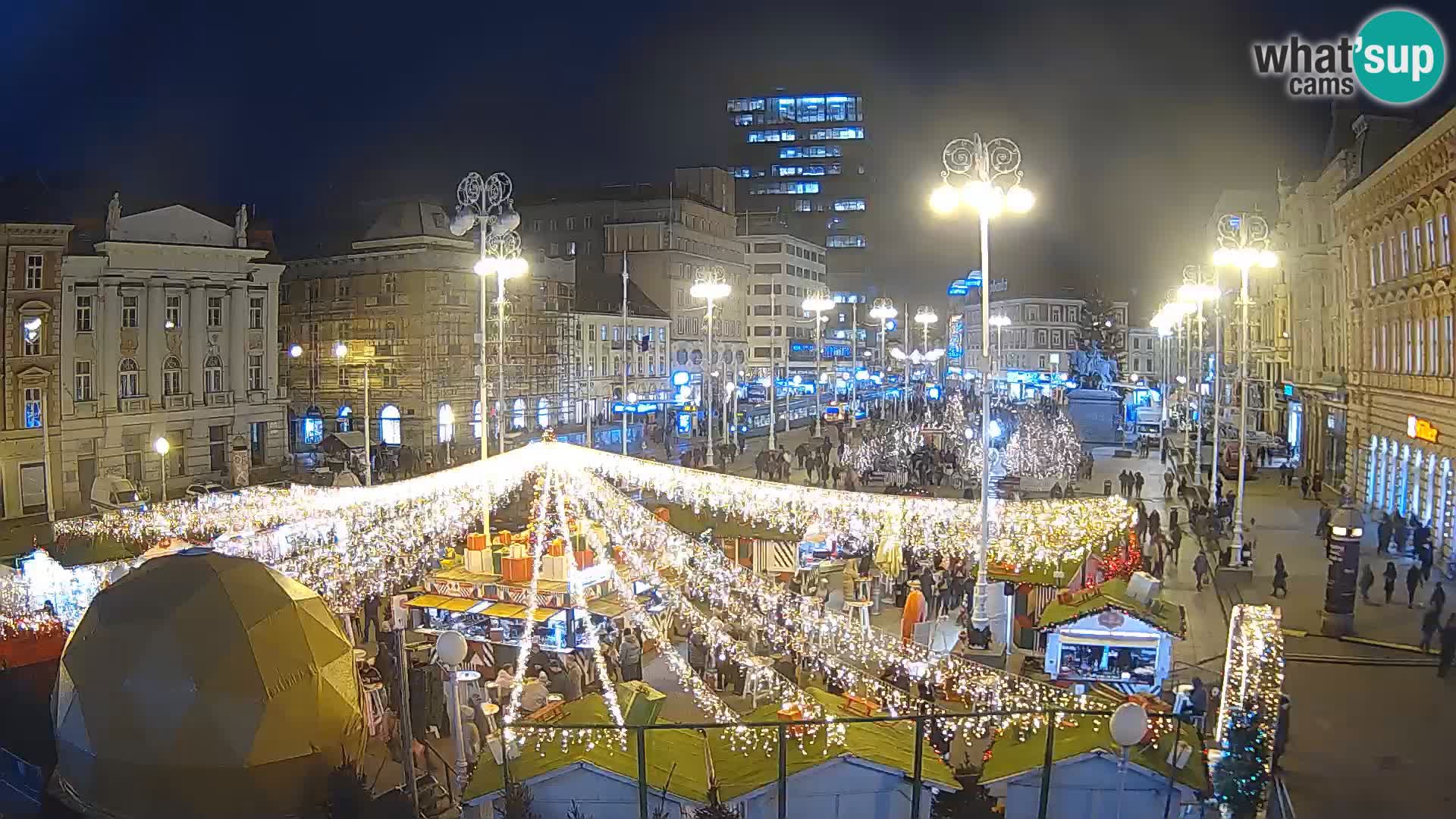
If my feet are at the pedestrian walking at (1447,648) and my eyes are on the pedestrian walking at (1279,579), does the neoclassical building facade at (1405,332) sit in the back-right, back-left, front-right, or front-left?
front-right

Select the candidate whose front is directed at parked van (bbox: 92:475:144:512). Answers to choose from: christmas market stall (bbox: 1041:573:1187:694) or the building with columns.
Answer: the building with columns

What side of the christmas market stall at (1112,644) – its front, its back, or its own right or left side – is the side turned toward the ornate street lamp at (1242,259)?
back

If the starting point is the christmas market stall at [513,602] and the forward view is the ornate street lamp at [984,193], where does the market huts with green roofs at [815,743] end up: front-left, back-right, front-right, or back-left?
front-right

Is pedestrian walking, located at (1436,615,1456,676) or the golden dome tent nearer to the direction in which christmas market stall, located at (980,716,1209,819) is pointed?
the pedestrian walking

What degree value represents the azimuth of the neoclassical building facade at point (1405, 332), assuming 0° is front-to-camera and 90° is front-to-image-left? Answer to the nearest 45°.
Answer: approximately 90°

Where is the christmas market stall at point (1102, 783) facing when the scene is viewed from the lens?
facing away from the viewer

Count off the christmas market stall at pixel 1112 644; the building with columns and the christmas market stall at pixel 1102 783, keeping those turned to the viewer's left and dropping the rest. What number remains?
0

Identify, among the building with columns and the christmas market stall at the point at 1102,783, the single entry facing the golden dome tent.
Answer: the building with columns

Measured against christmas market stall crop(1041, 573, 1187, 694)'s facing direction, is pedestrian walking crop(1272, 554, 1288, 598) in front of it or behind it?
behind

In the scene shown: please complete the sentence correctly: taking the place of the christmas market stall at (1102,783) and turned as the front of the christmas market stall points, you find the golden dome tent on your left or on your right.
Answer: on your left

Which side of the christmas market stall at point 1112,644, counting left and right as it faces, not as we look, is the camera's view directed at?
front

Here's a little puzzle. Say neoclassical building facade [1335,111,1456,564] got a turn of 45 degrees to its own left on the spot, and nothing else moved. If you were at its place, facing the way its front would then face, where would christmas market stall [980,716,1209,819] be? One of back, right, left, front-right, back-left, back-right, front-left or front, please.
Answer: front-left

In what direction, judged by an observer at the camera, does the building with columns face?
facing the viewer

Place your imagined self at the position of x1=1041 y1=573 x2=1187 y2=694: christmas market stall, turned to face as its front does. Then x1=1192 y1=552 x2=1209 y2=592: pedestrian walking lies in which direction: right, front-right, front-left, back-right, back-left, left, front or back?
back

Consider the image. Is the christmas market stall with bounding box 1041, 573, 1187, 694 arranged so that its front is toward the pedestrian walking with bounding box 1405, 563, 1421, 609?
no

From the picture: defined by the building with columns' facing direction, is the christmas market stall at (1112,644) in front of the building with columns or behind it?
in front

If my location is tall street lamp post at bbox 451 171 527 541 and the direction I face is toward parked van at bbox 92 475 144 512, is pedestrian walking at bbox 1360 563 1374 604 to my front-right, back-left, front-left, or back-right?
back-right

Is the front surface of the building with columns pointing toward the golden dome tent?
yes
